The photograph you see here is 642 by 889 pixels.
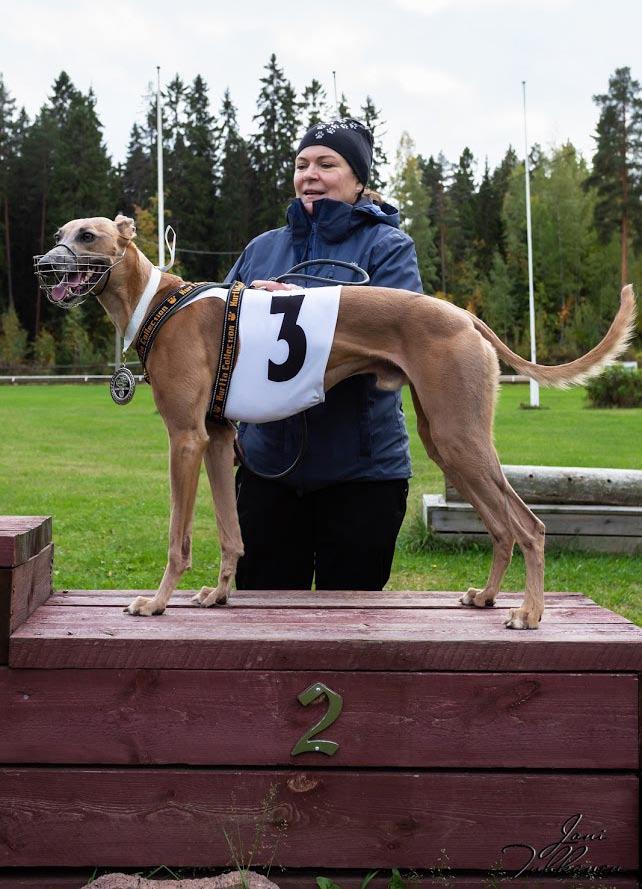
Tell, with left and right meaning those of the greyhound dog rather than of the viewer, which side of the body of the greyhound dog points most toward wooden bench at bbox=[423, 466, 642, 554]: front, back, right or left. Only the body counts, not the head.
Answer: right

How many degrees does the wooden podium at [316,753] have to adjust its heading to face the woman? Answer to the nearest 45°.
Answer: approximately 180°

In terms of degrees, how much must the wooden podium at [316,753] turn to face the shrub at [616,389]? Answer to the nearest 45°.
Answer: approximately 180°

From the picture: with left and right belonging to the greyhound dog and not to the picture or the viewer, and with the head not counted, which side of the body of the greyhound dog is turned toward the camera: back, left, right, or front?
left

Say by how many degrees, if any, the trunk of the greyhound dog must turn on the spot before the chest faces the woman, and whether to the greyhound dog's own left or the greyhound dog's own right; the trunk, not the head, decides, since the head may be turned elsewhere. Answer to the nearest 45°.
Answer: approximately 90° to the greyhound dog's own right

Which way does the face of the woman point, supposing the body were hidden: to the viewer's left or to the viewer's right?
to the viewer's left

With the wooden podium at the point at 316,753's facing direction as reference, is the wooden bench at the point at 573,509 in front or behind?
behind

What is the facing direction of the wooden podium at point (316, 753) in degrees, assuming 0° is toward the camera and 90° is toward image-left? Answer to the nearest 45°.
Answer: approximately 0°
